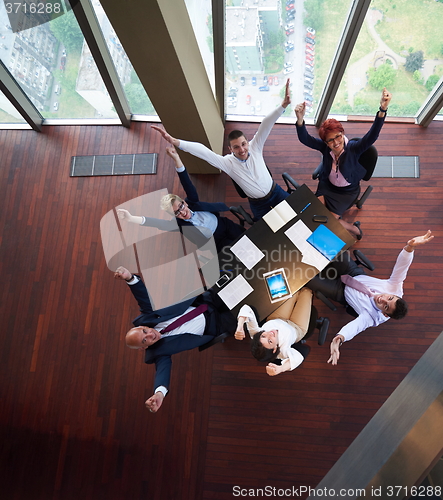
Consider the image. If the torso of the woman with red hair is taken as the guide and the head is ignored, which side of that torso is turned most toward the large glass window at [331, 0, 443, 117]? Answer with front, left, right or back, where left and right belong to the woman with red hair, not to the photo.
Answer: back

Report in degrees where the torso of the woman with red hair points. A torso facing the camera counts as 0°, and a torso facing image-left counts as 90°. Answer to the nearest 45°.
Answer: approximately 0°

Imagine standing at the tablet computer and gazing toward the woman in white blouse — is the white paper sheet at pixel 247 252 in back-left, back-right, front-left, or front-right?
back-right

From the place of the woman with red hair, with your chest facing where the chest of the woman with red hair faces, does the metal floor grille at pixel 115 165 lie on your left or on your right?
on your right

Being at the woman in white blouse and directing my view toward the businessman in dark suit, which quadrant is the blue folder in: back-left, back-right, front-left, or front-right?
back-right

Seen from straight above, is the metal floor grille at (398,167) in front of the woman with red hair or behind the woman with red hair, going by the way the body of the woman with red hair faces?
behind
